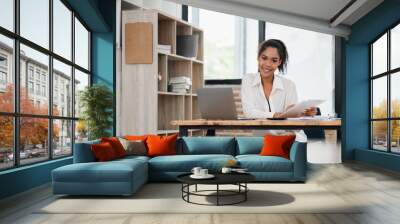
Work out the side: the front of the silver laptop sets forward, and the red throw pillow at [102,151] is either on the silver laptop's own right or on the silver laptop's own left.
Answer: on the silver laptop's own left

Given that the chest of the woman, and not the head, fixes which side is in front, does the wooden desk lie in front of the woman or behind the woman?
in front

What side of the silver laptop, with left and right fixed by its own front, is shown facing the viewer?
back

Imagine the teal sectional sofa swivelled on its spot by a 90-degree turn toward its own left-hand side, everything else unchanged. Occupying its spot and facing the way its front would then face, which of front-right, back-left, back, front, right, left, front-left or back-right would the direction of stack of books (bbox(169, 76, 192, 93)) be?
left

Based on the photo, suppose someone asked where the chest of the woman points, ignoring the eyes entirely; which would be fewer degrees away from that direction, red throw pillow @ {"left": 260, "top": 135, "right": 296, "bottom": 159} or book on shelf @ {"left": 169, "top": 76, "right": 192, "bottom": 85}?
the red throw pillow

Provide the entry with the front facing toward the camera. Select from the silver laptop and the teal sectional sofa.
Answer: the teal sectional sofa

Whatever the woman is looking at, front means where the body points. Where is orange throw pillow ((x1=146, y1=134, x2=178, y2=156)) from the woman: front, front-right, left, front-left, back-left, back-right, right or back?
front-right

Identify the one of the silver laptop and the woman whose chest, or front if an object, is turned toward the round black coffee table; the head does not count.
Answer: the woman

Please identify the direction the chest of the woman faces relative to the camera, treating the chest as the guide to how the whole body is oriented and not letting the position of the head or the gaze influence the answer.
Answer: toward the camera

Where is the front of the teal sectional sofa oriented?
toward the camera

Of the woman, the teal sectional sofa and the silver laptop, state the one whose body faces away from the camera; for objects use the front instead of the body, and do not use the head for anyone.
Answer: the silver laptop

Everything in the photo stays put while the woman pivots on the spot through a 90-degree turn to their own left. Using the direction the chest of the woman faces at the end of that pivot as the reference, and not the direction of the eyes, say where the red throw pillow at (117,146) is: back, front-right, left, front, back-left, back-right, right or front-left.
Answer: back-right

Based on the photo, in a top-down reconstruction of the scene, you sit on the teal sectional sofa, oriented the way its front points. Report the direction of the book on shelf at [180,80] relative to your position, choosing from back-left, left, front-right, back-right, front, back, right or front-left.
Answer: back

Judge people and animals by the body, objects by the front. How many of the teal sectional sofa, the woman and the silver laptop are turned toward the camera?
2
